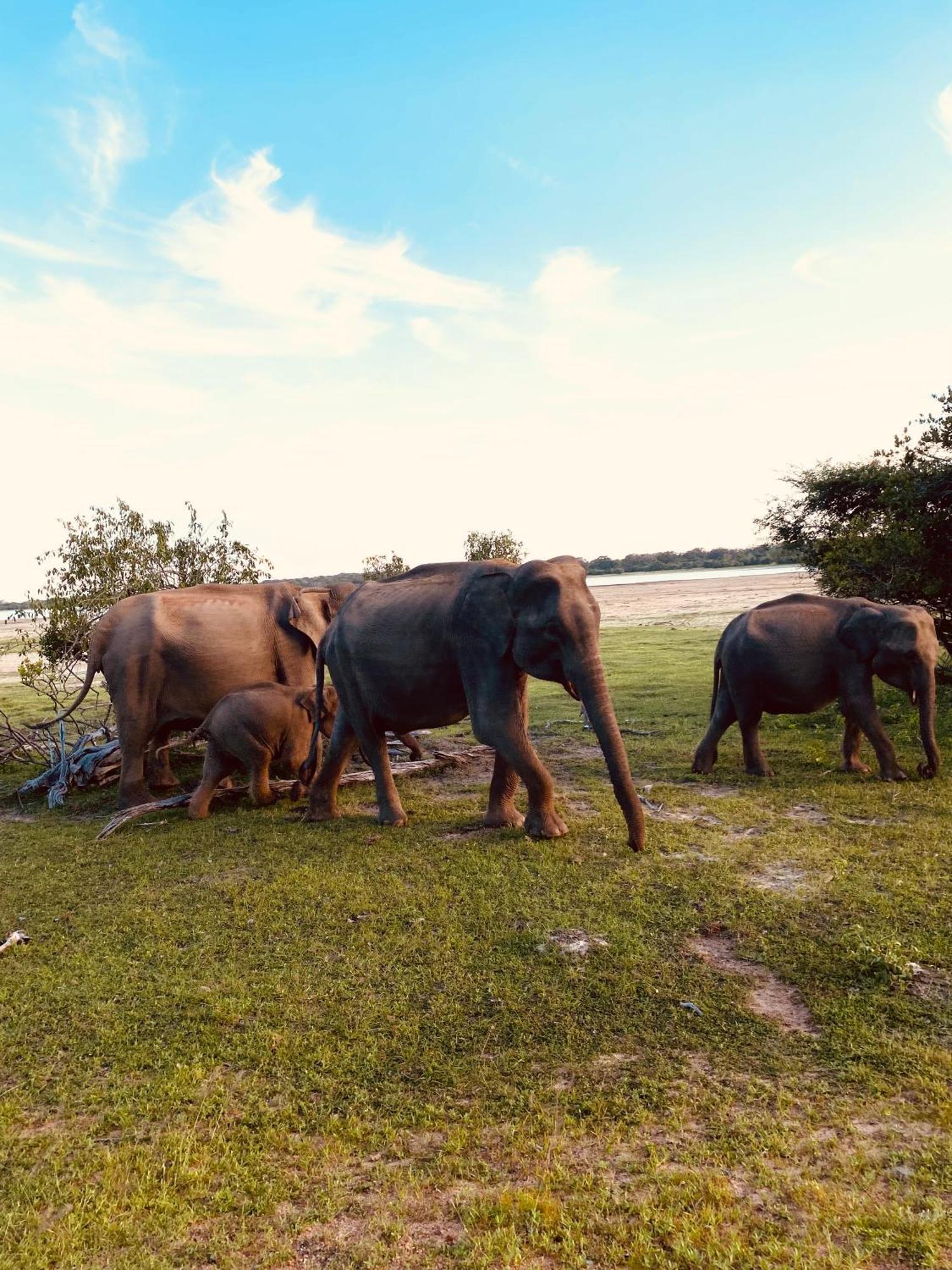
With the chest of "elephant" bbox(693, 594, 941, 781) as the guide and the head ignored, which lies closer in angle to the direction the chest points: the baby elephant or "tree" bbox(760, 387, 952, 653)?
the tree

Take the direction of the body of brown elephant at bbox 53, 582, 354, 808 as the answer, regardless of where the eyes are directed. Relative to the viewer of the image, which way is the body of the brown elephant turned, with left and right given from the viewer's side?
facing to the right of the viewer

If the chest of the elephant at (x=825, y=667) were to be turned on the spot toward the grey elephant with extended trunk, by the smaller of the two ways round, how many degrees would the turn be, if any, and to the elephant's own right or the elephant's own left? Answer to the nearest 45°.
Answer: approximately 135° to the elephant's own right

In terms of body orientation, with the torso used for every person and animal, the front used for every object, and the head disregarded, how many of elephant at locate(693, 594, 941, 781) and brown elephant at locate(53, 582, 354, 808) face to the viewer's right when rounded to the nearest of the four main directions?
2

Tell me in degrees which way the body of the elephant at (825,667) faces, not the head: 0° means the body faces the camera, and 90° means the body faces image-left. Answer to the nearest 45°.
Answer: approximately 270°

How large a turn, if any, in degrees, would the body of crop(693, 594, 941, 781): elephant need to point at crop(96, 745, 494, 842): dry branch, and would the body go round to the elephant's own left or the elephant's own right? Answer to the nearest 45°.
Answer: approximately 180°

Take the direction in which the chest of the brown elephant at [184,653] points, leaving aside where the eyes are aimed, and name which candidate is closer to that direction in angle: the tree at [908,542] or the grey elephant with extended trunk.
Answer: the tree

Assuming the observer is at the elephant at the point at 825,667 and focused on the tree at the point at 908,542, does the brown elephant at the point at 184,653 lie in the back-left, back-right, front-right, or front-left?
back-left

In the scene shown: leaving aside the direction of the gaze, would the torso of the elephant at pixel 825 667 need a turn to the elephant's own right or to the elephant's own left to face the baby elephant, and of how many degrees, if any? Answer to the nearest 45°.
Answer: approximately 135° to the elephant's own right

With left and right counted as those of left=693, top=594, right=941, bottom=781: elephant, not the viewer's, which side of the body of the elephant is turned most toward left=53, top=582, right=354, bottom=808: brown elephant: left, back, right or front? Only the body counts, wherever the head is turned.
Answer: back
